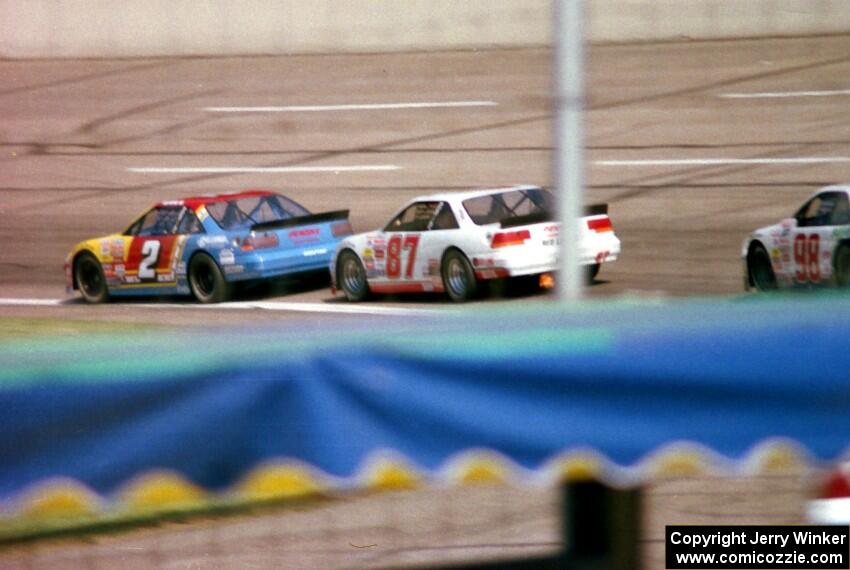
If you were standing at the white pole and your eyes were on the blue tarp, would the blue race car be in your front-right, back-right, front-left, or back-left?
back-right

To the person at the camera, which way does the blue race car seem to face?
facing away from the viewer and to the left of the viewer

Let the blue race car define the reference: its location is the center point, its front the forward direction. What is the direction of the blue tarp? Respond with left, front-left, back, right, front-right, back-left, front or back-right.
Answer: back-left

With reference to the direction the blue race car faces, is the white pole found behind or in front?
behind
